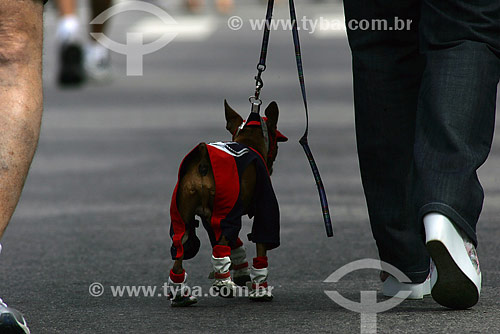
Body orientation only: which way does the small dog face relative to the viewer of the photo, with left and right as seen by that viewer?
facing away from the viewer and to the right of the viewer
